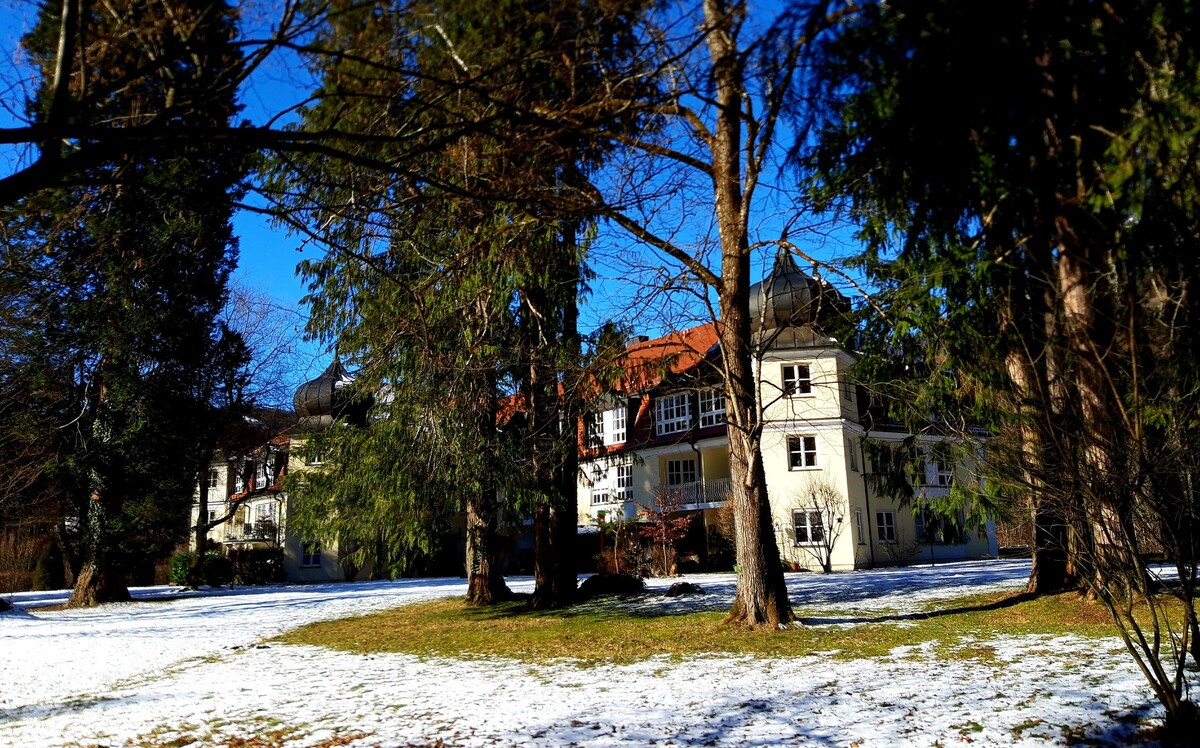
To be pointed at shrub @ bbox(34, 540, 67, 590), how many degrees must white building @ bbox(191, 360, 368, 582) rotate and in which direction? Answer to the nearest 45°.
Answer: approximately 45° to its right

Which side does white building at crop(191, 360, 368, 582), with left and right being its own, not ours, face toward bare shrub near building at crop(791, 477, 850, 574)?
left

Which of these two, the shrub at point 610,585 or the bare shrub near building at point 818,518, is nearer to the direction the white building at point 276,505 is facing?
the shrub

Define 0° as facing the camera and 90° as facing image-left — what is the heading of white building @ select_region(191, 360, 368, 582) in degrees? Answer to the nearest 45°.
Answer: approximately 45°

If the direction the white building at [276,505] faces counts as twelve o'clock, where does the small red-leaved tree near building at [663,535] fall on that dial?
The small red-leaved tree near building is roughly at 9 o'clock from the white building.

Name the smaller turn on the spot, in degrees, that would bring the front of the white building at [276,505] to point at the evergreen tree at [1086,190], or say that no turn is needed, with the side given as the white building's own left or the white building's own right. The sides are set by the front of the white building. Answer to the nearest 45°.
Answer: approximately 45° to the white building's own left

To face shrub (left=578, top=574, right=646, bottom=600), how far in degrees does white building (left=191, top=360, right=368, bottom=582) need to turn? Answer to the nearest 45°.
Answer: approximately 45° to its left

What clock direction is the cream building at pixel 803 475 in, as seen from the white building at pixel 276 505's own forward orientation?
the cream building at pixel 803 475 is roughly at 9 o'clock from the white building at pixel 276 505.
